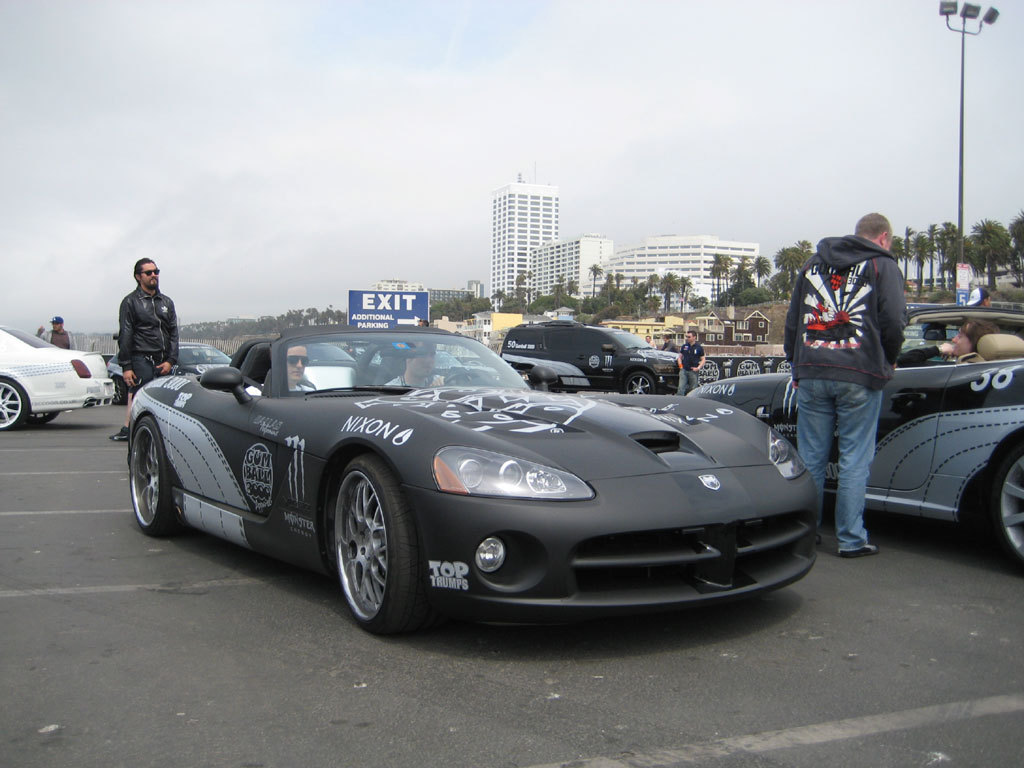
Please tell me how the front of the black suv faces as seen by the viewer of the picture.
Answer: facing the viewer and to the right of the viewer

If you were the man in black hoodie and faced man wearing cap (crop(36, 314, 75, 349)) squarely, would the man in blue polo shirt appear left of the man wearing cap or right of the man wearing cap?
right

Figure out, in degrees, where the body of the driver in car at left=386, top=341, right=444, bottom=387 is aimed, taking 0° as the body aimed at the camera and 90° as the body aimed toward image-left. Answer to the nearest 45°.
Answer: approximately 315°

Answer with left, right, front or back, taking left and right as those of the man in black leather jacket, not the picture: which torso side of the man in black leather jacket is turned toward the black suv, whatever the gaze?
left

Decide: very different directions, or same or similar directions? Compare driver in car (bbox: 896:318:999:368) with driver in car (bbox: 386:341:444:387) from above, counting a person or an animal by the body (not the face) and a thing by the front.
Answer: very different directions

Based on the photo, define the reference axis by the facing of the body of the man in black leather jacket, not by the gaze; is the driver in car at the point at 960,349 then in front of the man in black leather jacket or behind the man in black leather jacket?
in front

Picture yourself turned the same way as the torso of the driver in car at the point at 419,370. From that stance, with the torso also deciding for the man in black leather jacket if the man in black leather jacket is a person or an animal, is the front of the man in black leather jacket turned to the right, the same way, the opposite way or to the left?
the same way

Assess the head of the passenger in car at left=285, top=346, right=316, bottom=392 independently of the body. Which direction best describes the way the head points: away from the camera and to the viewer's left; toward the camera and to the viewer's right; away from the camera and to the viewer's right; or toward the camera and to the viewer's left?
toward the camera and to the viewer's right

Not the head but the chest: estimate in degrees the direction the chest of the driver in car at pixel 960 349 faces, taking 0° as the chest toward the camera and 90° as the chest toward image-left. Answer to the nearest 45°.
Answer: approximately 90°

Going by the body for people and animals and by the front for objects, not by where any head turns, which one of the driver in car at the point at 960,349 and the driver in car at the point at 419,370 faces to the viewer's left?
the driver in car at the point at 960,349

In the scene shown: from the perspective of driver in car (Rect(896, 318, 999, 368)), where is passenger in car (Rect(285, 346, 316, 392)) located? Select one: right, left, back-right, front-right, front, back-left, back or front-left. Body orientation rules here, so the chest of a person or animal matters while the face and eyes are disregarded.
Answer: front-left

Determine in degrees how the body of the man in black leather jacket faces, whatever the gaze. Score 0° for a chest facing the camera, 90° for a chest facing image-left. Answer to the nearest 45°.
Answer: approximately 315°

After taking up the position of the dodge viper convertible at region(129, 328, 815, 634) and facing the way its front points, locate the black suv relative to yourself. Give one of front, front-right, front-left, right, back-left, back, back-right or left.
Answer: back-left

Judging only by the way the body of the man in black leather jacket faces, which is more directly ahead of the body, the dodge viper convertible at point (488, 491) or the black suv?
the dodge viper convertible
